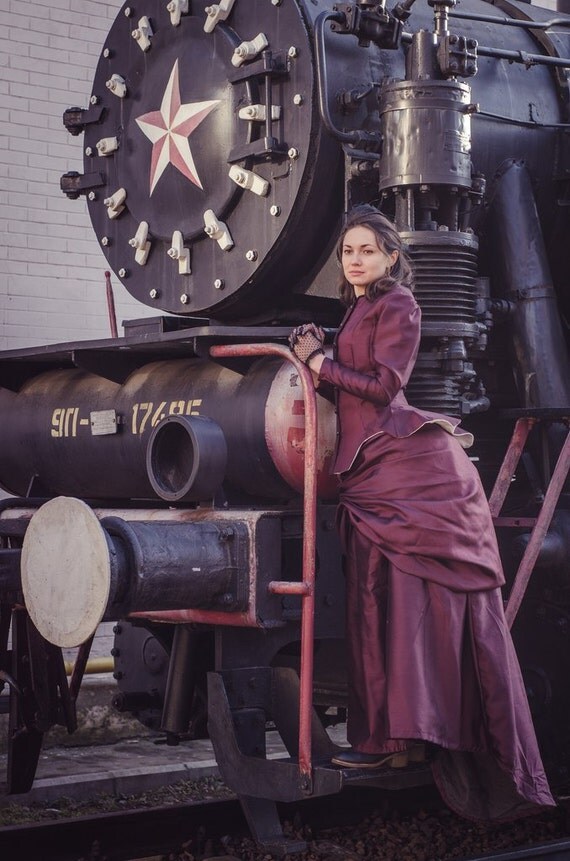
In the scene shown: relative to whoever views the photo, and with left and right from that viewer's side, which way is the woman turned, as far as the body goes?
facing to the left of the viewer

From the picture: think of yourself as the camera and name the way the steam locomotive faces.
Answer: facing the viewer and to the left of the viewer
